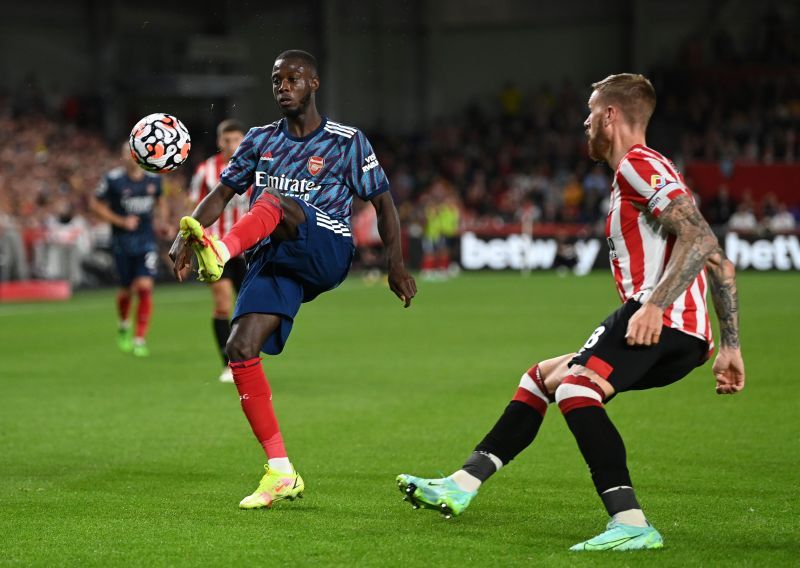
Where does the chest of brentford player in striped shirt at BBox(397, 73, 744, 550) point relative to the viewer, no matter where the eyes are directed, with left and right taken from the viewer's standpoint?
facing to the left of the viewer

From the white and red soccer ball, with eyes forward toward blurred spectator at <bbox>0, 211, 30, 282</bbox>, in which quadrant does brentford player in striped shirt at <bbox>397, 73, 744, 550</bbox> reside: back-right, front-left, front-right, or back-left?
back-right

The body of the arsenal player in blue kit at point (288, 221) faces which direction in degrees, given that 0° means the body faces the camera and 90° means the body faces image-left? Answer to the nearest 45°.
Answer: approximately 45°

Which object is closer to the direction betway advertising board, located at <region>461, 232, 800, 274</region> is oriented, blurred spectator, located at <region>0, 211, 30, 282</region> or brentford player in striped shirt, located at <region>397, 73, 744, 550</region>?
the brentford player in striped shirt

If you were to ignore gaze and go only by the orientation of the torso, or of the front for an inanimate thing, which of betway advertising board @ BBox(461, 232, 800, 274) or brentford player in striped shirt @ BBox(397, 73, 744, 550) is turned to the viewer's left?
the brentford player in striped shirt

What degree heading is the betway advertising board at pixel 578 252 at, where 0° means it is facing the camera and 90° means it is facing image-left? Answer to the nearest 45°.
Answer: approximately 0°

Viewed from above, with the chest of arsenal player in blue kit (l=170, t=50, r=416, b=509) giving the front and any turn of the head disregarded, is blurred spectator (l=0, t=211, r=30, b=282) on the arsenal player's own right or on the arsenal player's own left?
on the arsenal player's own right

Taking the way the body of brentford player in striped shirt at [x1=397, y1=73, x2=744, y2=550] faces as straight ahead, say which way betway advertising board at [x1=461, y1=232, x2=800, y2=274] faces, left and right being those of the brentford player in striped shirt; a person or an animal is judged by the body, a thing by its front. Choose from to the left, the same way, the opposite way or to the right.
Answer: to the left
